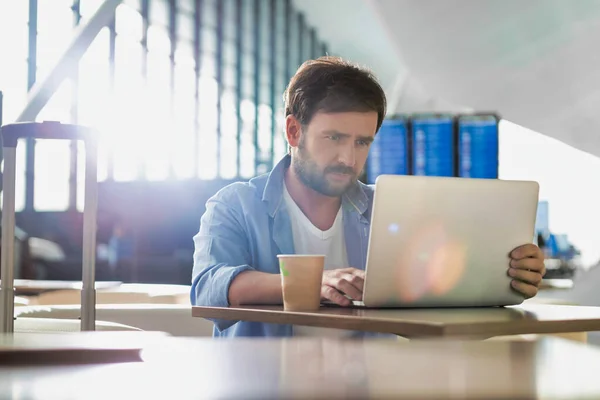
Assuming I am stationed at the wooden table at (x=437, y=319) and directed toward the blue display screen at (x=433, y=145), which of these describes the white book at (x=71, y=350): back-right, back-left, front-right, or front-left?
back-left

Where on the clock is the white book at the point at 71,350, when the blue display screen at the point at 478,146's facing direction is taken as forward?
The white book is roughly at 12 o'clock from the blue display screen.

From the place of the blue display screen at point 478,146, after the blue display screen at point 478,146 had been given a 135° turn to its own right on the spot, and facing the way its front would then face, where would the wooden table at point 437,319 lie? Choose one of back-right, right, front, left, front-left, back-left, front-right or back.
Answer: back-left

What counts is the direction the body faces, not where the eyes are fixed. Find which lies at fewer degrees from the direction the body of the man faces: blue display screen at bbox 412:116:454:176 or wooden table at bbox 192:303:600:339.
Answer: the wooden table

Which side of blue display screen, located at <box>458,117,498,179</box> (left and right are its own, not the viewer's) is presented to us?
front

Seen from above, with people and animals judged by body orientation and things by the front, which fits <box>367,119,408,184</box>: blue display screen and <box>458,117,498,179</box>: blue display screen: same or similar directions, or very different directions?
same or similar directions

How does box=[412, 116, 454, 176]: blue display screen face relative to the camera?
toward the camera

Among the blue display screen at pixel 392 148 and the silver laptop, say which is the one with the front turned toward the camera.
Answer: the blue display screen

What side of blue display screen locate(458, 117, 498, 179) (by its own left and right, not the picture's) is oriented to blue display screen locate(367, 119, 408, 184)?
right

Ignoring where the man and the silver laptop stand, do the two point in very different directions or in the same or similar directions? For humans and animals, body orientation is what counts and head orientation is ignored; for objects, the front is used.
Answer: very different directions

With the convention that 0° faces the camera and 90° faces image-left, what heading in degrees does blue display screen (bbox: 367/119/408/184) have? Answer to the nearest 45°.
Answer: approximately 0°

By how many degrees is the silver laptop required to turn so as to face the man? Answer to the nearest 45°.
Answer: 0° — it already faces them

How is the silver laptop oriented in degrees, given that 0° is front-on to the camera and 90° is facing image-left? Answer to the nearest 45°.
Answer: approximately 135°

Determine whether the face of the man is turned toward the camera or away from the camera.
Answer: toward the camera

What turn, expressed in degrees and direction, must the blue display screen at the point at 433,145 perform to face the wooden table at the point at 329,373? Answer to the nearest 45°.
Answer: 0° — it already faces it

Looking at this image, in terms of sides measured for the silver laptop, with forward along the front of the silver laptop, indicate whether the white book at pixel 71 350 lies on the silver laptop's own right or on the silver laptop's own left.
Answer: on the silver laptop's own left
